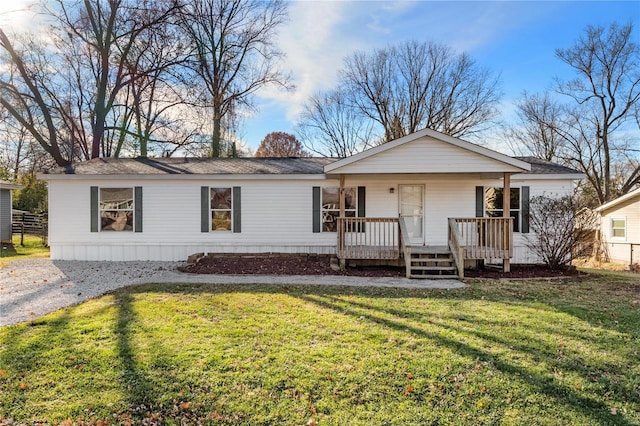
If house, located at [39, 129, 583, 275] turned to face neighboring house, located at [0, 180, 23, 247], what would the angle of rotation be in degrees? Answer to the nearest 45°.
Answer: approximately 135° to its right

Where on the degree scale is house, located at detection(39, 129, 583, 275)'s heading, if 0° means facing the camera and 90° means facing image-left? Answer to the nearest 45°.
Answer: approximately 0°

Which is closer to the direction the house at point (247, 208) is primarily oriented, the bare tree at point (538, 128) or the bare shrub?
the bare shrub
